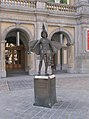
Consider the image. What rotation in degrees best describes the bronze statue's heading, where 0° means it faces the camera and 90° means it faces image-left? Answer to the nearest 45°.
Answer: approximately 0°
